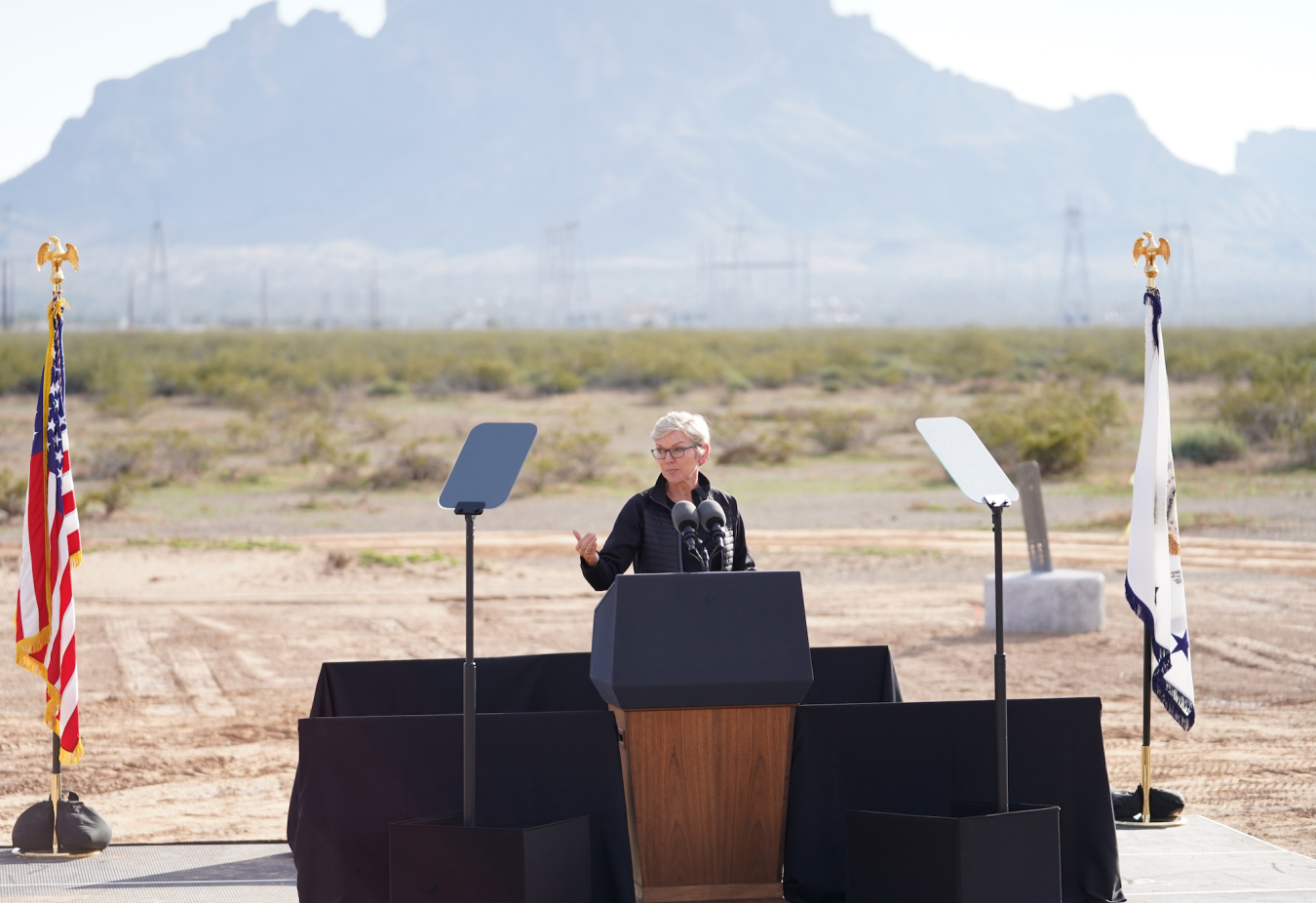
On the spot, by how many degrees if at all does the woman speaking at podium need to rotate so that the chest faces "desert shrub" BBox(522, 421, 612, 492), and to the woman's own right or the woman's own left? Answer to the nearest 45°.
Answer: approximately 180°

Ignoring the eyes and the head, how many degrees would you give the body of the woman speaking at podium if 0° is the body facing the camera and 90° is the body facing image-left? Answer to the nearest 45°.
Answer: approximately 0°

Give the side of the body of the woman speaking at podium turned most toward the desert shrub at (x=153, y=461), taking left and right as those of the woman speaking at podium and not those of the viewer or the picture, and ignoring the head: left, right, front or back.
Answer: back

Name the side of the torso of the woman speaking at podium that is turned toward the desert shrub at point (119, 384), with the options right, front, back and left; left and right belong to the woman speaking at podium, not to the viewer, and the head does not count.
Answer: back

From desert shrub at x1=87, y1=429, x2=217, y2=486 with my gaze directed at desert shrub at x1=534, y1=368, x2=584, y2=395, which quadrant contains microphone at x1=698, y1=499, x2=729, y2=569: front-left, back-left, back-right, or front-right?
back-right

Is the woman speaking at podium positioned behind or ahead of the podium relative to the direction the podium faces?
behind

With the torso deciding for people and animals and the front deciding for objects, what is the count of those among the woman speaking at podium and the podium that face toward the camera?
2

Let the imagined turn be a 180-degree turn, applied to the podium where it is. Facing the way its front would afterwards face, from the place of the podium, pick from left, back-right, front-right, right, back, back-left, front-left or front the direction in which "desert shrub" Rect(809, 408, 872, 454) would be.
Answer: front

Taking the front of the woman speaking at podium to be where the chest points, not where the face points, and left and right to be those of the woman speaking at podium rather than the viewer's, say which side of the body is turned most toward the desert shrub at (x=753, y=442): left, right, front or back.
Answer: back

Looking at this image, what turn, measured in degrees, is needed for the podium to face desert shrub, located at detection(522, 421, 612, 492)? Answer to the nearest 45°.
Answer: approximately 180°

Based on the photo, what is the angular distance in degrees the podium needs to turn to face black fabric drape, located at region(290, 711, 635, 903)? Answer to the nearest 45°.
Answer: approximately 90° to its right

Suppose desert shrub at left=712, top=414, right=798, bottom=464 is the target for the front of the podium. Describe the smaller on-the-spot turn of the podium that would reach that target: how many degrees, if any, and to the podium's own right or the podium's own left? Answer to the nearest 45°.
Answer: approximately 180°
